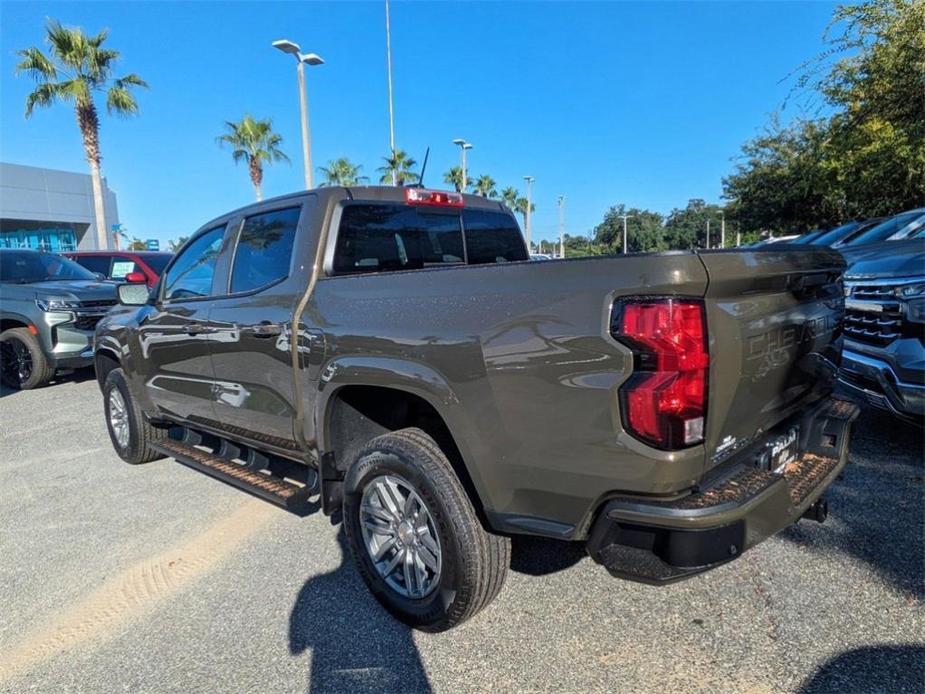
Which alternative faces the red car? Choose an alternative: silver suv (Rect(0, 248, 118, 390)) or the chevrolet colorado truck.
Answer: the chevrolet colorado truck

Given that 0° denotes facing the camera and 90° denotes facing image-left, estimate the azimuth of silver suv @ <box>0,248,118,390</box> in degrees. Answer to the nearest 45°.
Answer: approximately 315°

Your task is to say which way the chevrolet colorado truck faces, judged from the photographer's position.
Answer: facing away from the viewer and to the left of the viewer

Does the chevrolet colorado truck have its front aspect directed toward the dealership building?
yes

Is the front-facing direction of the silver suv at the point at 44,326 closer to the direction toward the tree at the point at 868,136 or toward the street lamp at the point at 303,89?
the tree

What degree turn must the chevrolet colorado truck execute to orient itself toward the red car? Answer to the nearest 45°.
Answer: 0° — it already faces it
